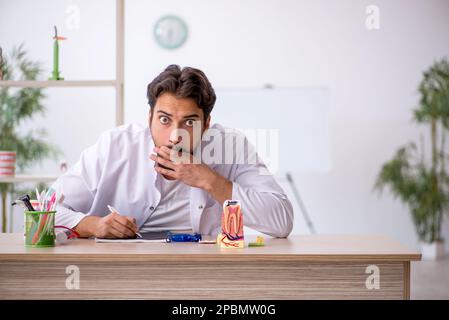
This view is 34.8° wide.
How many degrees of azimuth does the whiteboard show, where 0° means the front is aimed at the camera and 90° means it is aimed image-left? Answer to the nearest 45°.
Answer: approximately 0°

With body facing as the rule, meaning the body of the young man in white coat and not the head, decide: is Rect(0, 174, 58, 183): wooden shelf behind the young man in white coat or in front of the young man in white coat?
behind

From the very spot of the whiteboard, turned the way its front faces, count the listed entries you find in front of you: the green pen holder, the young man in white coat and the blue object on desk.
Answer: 3

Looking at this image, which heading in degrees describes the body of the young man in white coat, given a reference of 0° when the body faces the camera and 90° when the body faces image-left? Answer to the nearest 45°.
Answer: approximately 0°

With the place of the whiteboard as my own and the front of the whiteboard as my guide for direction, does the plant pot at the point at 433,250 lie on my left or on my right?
on my left

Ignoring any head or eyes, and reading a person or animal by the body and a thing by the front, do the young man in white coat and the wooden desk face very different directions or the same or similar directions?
very different directions

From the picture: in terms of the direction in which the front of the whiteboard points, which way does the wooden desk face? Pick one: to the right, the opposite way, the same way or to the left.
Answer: the opposite way

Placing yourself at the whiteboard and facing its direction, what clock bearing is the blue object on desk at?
The blue object on desk is roughly at 12 o'clock from the whiteboard.

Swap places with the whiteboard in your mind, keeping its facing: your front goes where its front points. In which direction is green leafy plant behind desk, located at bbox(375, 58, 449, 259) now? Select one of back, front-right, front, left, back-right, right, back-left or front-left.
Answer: left
